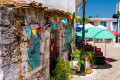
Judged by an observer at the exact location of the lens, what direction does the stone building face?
facing the viewer and to the right of the viewer

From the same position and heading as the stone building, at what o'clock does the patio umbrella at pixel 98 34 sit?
The patio umbrella is roughly at 9 o'clock from the stone building.
